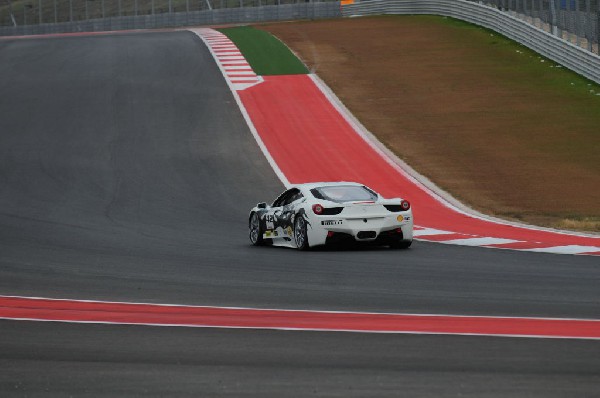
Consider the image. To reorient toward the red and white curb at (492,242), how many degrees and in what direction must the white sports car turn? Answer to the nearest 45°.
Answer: approximately 135° to its right

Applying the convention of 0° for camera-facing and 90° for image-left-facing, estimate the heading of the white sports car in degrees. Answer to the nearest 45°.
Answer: approximately 135°
